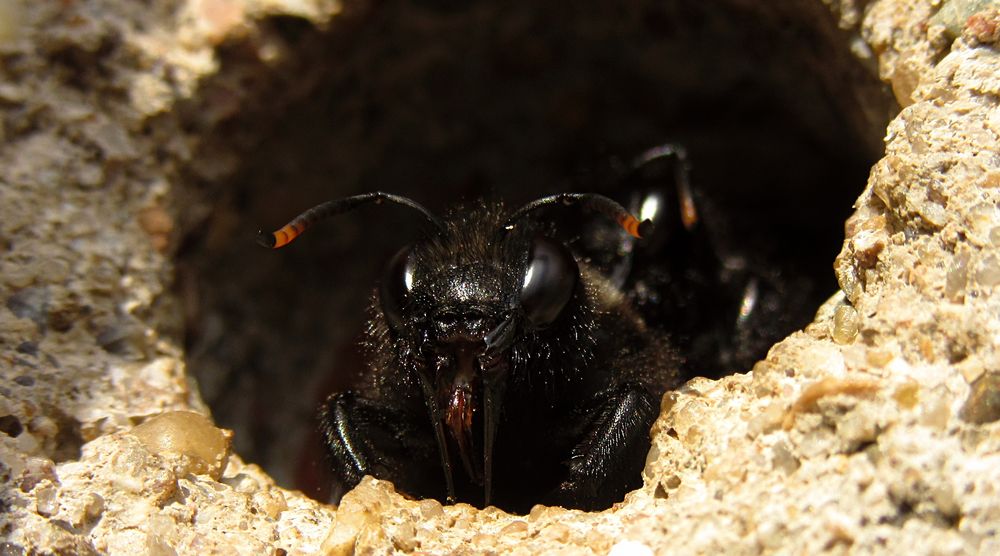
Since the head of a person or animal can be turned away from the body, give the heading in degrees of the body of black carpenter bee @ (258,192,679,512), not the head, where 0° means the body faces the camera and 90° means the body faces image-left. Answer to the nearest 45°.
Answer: approximately 0°
